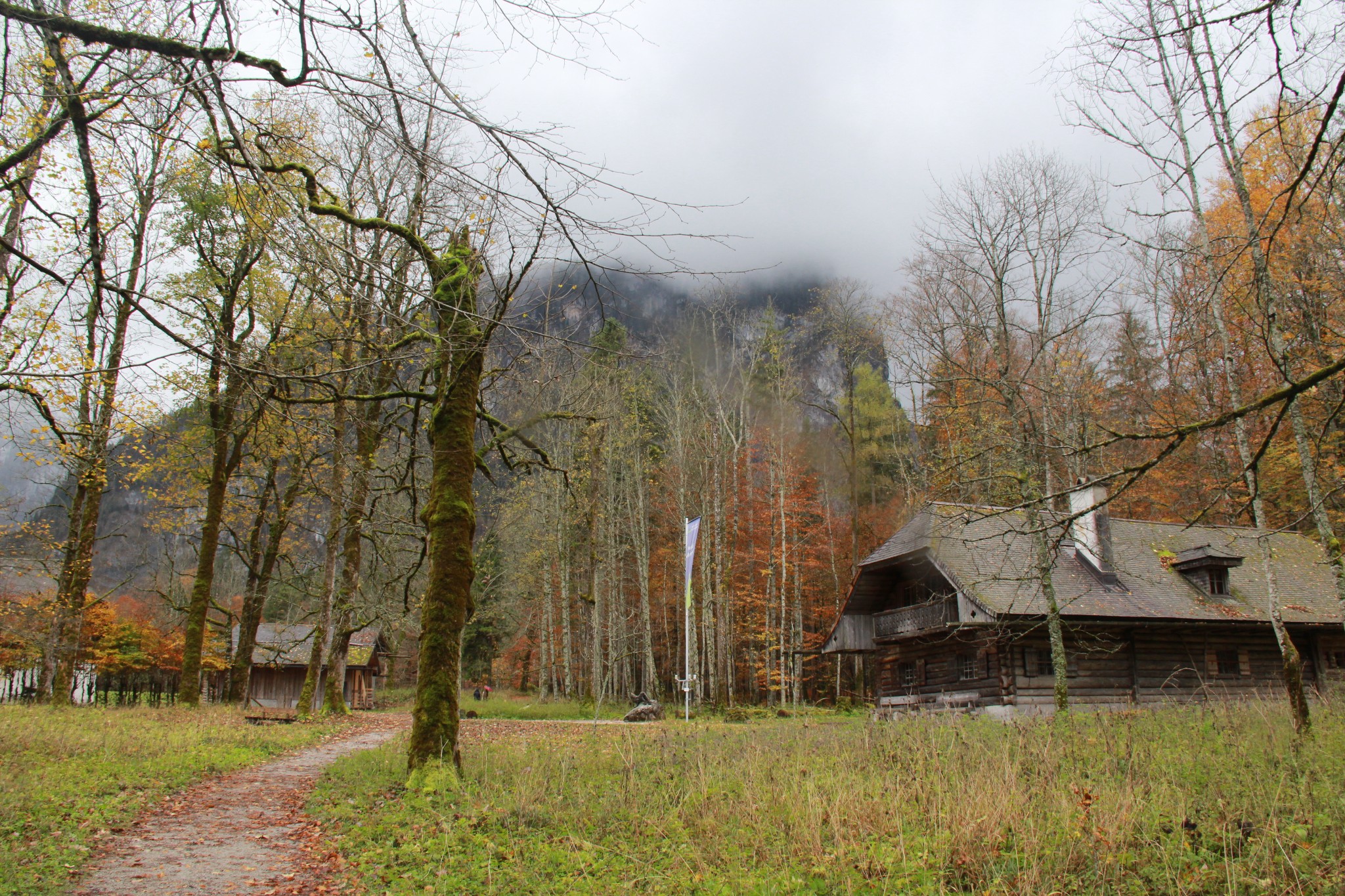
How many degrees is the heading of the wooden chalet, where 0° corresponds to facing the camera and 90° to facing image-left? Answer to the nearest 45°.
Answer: approximately 45°

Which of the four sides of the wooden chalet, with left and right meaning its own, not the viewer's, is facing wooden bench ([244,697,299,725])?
front

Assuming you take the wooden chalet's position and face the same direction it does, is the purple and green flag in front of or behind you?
in front

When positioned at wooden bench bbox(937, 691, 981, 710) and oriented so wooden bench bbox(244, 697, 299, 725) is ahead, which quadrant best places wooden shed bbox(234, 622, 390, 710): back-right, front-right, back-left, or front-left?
front-right

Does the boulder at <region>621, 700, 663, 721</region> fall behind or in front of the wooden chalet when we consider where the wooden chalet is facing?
in front
